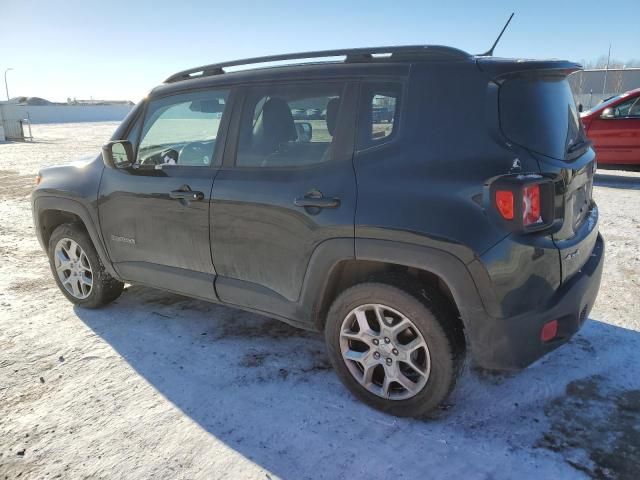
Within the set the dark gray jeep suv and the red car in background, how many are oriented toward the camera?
0

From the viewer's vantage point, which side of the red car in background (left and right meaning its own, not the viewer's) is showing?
left

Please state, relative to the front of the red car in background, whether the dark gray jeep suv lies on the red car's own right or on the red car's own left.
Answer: on the red car's own left

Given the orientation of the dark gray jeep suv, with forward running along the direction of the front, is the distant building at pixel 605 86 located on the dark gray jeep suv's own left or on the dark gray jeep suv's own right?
on the dark gray jeep suv's own right

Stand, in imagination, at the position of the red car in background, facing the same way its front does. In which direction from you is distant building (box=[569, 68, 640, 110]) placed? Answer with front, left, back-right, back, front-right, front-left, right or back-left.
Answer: right

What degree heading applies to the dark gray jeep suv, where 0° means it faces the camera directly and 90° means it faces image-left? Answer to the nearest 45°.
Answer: approximately 135°

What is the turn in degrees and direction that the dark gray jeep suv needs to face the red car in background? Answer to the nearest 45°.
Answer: approximately 90° to its right
